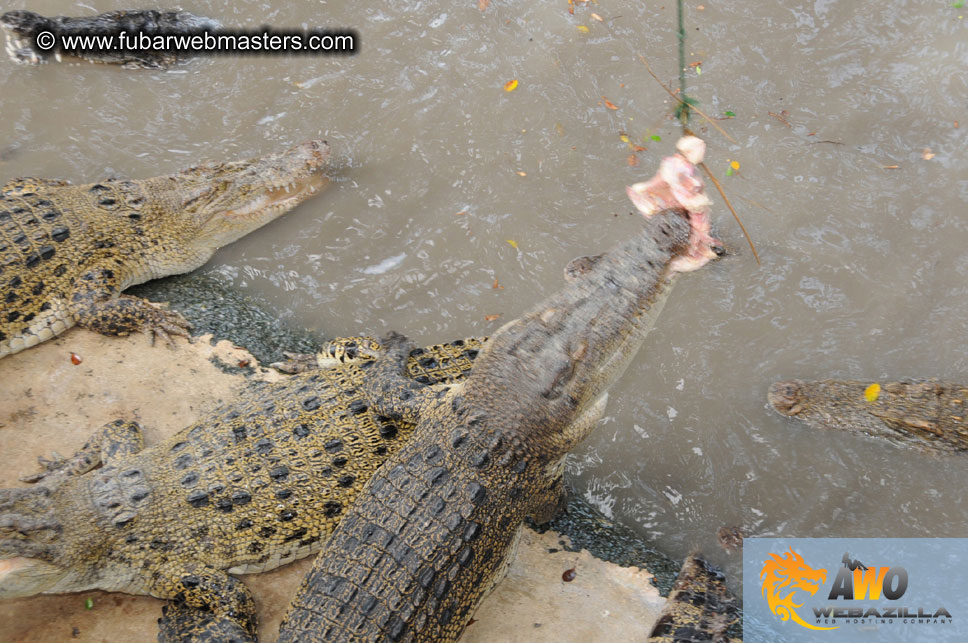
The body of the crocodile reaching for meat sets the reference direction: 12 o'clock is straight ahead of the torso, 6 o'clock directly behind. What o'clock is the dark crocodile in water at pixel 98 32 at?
The dark crocodile in water is roughly at 9 o'clock from the crocodile reaching for meat.

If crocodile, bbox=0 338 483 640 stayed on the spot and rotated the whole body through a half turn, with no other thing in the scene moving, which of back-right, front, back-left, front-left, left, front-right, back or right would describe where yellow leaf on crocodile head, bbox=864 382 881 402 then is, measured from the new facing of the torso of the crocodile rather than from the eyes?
front-right

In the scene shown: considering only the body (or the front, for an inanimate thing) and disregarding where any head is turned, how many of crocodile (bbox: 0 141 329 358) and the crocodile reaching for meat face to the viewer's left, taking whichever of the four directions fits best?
0

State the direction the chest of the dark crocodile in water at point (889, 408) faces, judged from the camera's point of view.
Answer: to the viewer's left

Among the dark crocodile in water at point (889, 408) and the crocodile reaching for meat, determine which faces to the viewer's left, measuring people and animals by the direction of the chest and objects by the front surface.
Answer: the dark crocodile in water

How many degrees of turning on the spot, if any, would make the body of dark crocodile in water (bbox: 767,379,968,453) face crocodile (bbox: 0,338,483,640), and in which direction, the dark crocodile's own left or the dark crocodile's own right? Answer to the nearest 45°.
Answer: approximately 45° to the dark crocodile's own left

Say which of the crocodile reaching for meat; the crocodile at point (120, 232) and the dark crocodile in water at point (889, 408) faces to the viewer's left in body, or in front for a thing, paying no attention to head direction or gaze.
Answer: the dark crocodile in water

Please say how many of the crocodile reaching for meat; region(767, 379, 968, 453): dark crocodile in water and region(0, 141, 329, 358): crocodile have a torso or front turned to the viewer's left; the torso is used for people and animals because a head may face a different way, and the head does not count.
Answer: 1

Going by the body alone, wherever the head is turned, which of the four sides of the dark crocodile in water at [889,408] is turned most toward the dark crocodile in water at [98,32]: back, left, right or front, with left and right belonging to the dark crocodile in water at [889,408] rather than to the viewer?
front

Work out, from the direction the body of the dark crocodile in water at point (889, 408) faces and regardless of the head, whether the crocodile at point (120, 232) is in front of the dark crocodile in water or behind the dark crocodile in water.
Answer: in front

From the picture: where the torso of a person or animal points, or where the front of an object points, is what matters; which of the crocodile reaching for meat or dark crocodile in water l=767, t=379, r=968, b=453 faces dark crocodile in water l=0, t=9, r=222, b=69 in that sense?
dark crocodile in water l=767, t=379, r=968, b=453

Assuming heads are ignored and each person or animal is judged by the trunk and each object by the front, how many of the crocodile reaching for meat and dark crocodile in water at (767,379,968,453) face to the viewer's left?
1

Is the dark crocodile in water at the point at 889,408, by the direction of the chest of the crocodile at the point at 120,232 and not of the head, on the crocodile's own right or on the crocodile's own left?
on the crocodile's own right
